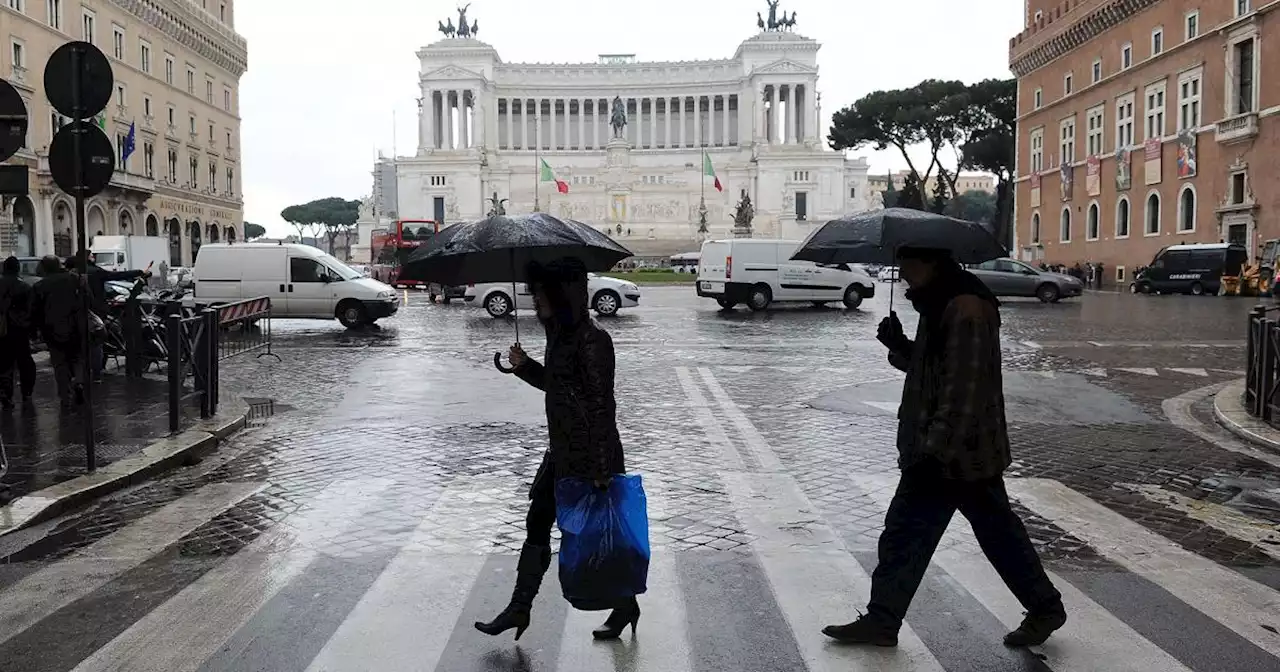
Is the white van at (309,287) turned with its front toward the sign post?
no

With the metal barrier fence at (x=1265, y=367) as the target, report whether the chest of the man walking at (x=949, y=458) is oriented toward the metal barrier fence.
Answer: no

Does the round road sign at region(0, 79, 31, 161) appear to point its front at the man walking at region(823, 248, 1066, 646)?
no

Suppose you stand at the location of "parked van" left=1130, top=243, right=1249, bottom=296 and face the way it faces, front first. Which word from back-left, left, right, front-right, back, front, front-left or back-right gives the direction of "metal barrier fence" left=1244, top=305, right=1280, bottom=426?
left

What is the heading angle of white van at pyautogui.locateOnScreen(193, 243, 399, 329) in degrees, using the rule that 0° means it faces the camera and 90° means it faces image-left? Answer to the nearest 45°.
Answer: approximately 270°

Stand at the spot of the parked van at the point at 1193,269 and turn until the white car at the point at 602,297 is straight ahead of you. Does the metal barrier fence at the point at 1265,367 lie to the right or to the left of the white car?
left

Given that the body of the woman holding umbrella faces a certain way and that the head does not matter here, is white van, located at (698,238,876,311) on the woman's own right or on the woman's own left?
on the woman's own right

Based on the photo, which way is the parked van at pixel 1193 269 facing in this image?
to the viewer's left

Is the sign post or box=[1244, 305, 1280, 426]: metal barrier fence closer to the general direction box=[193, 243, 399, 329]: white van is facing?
the metal barrier fence

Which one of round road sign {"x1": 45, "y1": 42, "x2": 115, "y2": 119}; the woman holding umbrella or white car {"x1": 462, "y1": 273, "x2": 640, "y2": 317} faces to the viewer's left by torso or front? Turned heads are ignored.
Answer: the woman holding umbrella

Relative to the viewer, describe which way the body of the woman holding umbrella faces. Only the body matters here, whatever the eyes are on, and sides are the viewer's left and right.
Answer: facing to the left of the viewer

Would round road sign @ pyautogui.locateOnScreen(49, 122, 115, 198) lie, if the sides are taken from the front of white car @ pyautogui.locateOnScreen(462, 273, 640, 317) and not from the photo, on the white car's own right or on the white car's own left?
on the white car's own right

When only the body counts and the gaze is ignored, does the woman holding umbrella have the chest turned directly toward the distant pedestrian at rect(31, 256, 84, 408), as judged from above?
no

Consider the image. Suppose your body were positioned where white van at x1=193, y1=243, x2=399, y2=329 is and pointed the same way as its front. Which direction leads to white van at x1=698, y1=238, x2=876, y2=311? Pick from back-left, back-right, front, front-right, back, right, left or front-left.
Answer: front

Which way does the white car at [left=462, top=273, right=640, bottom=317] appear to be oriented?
to the viewer's right

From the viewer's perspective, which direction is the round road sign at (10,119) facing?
away from the camera

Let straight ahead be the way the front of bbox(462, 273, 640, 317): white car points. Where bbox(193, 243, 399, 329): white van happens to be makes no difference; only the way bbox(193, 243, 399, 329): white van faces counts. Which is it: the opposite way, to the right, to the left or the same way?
the same way
